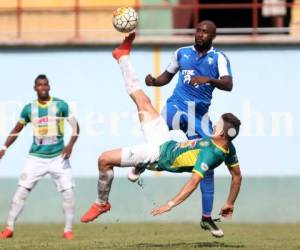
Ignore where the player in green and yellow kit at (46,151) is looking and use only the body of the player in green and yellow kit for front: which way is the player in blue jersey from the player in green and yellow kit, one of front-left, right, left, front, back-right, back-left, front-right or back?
front-left

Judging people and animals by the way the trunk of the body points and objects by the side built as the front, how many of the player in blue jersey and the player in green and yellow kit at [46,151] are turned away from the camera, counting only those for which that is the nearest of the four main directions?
0

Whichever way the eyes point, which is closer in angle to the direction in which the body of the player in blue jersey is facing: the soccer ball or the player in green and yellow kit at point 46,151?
the soccer ball

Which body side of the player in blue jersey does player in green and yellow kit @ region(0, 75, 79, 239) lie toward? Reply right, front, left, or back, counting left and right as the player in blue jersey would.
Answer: right

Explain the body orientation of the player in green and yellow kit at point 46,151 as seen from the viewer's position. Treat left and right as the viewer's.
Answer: facing the viewer

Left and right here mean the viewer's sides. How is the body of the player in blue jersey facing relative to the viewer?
facing the viewer and to the left of the viewer
